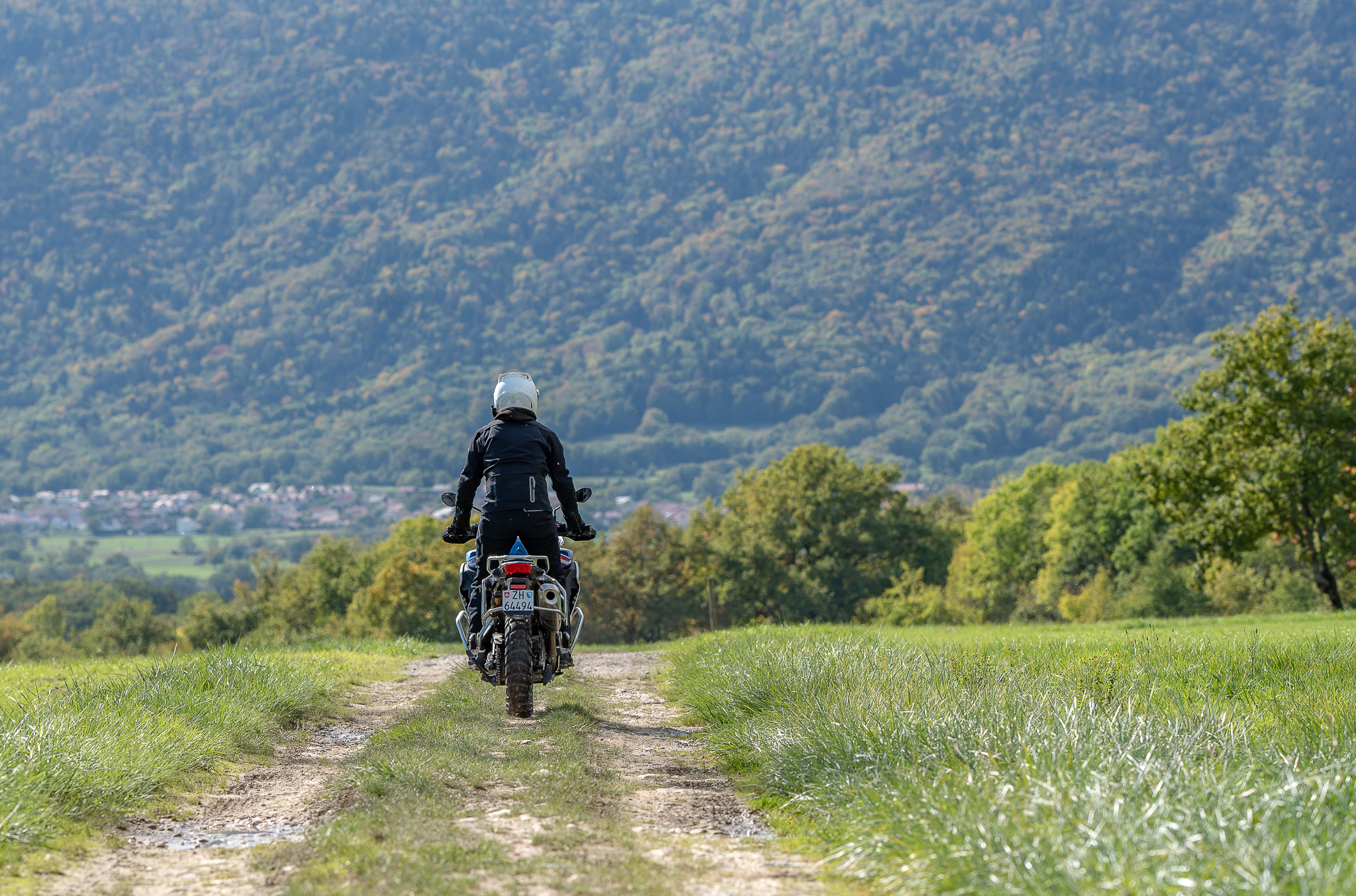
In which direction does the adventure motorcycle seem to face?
away from the camera

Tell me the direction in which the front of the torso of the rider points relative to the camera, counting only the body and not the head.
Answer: away from the camera

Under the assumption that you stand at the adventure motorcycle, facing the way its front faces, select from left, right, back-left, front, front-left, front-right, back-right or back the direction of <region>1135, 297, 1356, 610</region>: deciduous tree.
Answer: front-right

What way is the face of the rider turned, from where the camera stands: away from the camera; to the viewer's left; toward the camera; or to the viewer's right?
away from the camera

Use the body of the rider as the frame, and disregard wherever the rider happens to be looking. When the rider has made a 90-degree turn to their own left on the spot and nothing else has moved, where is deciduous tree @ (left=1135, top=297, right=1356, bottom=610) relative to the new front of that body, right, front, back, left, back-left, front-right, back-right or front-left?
back-right
